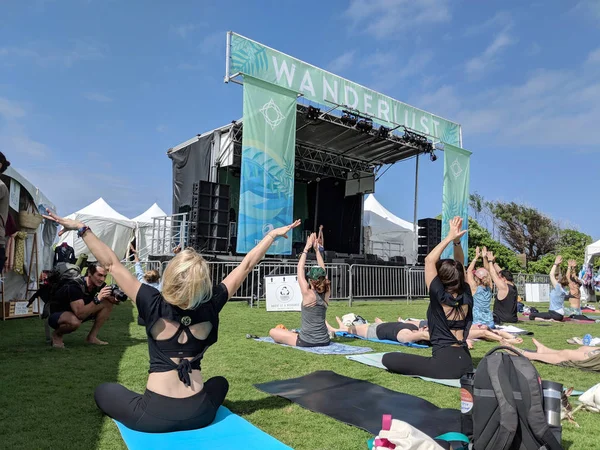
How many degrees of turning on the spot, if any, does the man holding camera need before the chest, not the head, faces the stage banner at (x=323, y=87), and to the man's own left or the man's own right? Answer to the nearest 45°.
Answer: approximately 45° to the man's own left

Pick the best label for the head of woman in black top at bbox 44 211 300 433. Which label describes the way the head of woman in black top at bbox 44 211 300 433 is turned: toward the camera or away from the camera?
away from the camera

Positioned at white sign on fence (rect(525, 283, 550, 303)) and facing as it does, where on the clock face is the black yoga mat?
The black yoga mat is roughly at 12 o'clock from the white sign on fence.

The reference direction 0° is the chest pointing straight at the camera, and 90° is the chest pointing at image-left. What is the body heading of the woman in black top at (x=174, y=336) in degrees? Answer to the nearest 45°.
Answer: approximately 180°

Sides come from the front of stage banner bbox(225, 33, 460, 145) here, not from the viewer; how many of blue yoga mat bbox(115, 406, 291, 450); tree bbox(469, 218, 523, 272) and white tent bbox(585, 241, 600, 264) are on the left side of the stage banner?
2

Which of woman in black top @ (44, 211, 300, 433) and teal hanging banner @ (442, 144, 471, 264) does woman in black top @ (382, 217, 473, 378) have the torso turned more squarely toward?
the teal hanging banner

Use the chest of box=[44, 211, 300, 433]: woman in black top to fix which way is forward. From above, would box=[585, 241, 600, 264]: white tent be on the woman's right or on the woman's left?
on the woman's right

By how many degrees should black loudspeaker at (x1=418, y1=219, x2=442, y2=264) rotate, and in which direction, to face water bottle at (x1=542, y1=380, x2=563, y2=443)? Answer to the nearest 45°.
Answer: approximately 45° to its right

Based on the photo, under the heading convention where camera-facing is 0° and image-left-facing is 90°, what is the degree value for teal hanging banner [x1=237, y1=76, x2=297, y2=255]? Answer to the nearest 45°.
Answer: approximately 315°
